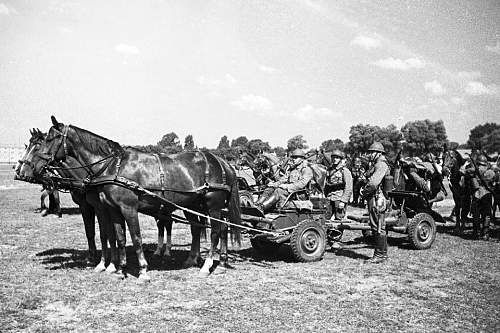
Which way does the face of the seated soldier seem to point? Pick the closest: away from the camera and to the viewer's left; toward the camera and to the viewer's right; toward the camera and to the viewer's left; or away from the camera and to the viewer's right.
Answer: toward the camera and to the viewer's left

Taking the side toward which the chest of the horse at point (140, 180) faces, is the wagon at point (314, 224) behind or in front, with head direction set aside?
behind

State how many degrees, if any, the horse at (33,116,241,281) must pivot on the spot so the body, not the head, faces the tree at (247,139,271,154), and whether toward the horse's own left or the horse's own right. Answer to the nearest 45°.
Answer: approximately 90° to the horse's own right

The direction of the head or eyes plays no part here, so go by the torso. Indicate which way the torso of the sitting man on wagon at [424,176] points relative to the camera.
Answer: to the viewer's left

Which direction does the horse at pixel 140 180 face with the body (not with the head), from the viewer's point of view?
to the viewer's left

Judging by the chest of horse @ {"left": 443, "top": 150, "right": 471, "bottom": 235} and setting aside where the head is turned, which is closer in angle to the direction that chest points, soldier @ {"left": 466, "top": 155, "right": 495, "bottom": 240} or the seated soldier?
the seated soldier

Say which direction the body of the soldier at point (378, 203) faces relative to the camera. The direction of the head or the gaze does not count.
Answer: to the viewer's left

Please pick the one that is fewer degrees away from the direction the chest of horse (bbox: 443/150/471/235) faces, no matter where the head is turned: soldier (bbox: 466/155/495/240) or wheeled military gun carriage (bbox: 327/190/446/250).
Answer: the wheeled military gun carriage

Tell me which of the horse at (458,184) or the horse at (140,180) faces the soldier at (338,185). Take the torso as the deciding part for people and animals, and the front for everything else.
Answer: the horse at (458,184)
